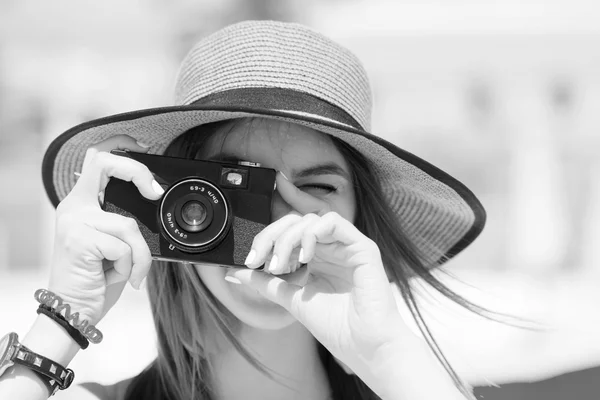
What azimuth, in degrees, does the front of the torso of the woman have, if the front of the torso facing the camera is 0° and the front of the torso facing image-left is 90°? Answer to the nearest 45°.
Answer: approximately 0°
